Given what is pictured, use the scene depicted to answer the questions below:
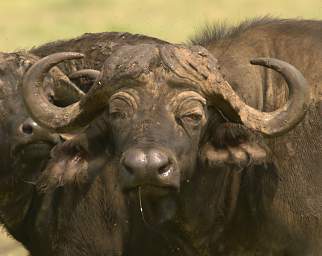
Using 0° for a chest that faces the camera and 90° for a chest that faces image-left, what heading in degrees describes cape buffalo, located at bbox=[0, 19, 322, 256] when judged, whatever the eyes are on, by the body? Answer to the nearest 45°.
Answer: approximately 45°
